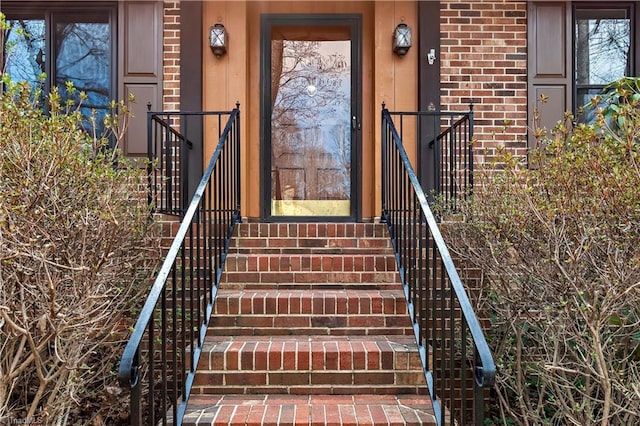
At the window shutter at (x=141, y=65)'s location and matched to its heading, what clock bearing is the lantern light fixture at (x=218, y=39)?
The lantern light fixture is roughly at 10 o'clock from the window shutter.

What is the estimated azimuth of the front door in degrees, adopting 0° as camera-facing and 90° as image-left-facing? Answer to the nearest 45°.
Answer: approximately 0°

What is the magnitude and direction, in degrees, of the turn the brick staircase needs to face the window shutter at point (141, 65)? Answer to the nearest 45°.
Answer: approximately 135° to its right

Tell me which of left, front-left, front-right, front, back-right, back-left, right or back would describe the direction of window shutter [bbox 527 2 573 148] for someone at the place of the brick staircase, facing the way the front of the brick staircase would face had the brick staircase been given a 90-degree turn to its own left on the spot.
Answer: front-left

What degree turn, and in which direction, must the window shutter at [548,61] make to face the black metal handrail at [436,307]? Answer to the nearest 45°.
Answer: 0° — it already faces it

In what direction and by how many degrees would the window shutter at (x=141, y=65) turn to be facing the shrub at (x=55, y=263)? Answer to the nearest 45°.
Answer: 0° — it already faces it

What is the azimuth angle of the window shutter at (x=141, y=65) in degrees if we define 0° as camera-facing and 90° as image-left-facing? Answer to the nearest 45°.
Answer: approximately 0°

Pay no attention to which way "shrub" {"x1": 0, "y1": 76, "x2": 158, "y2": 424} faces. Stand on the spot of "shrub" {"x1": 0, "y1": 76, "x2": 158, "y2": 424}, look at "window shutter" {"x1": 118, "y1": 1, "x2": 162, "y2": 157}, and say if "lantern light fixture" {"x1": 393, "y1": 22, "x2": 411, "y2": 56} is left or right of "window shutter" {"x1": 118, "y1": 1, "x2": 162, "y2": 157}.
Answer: right

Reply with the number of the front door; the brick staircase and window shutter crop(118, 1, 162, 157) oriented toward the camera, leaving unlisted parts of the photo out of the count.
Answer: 3

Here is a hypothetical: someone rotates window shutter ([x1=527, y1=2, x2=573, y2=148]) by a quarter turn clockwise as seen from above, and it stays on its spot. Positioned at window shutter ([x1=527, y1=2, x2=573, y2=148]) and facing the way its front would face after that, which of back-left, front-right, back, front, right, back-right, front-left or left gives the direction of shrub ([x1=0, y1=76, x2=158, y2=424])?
front-left

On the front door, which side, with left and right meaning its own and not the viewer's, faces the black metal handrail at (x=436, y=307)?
front
